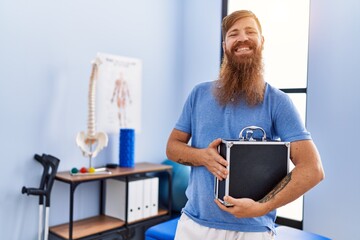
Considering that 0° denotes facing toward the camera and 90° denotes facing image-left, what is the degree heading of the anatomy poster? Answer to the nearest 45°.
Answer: approximately 315°

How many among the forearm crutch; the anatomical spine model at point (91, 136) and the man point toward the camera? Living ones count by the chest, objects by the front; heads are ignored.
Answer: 2

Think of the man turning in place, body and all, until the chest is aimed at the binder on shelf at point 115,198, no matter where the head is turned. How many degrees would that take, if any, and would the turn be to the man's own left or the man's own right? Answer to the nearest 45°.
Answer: approximately 135° to the man's own right

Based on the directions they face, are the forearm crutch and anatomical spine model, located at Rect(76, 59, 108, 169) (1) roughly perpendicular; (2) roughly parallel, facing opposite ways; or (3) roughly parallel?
roughly perpendicular

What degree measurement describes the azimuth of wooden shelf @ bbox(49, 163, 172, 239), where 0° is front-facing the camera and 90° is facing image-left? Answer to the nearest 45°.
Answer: approximately 315°

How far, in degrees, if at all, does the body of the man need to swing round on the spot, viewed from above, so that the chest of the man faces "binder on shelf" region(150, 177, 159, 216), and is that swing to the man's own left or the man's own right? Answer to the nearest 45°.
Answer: approximately 135° to the man's own right
